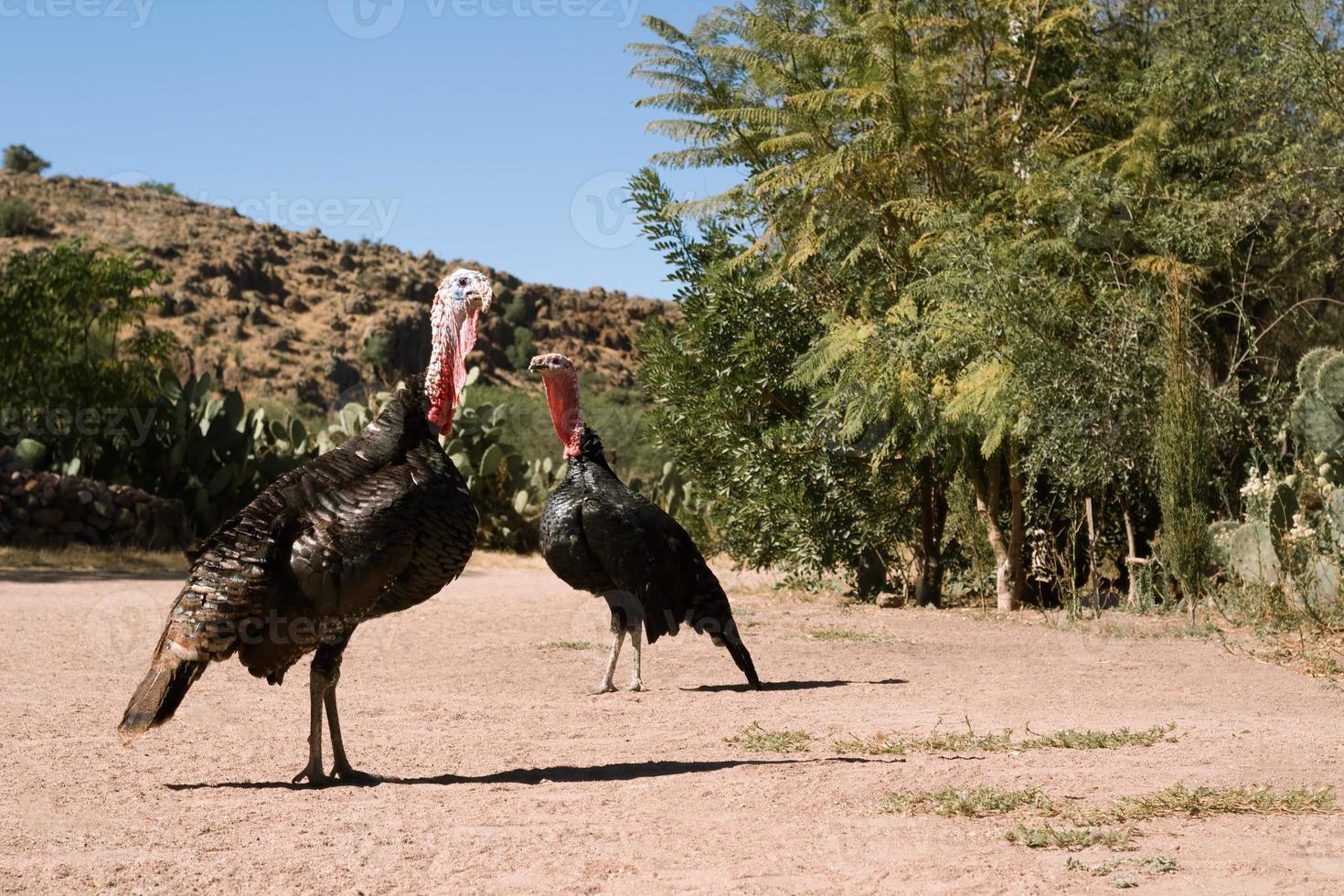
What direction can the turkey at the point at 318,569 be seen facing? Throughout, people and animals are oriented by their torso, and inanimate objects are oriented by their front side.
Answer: to the viewer's right

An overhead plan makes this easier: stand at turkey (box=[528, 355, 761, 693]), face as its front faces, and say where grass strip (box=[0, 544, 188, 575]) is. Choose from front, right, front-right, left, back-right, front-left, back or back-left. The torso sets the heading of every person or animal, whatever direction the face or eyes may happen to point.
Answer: front-right

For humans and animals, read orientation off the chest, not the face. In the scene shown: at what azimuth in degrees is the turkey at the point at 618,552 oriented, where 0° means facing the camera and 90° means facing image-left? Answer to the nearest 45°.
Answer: approximately 90°

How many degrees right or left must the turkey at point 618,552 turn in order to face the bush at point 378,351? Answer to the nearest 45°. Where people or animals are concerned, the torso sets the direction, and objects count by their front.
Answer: approximately 90° to its right

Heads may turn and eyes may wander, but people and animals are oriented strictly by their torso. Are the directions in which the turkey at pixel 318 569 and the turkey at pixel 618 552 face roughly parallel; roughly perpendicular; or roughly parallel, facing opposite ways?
roughly parallel, facing opposite ways

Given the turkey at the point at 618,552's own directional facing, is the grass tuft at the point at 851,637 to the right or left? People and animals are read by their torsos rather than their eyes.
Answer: on its right

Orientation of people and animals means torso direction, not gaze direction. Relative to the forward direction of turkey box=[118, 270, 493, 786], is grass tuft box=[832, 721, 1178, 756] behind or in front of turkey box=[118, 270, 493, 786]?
in front

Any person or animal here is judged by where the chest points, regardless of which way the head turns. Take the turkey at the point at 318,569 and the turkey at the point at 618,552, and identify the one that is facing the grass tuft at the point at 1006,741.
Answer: the turkey at the point at 318,569

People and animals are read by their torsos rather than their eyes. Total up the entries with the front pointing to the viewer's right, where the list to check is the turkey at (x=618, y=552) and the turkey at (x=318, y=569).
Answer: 1

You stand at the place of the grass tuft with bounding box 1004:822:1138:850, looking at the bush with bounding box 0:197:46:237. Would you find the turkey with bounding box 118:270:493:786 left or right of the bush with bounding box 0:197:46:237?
left

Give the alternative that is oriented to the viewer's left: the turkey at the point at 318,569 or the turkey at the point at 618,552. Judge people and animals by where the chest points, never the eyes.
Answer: the turkey at the point at 618,552

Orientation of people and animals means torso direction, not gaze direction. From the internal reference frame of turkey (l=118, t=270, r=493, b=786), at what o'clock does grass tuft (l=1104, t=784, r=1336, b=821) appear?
The grass tuft is roughly at 1 o'clock from the turkey.

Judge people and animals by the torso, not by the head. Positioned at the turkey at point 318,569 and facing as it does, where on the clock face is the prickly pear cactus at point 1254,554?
The prickly pear cactus is roughly at 11 o'clock from the turkey.

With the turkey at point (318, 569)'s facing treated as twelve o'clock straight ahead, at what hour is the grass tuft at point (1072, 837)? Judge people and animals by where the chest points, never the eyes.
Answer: The grass tuft is roughly at 1 o'clock from the turkey.
